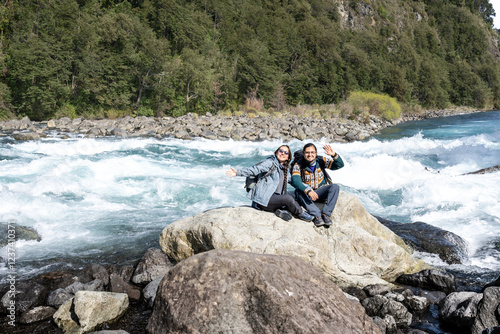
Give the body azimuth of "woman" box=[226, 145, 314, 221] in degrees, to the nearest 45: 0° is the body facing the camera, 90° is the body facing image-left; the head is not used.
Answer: approximately 315°

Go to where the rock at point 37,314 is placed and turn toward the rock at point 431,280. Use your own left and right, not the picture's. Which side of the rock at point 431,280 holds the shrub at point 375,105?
left

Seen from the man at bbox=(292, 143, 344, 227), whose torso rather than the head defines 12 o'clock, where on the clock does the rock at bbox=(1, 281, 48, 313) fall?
The rock is roughly at 2 o'clock from the man.

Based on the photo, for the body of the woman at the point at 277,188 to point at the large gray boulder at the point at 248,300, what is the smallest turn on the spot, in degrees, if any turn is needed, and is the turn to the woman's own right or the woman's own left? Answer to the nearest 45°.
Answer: approximately 45° to the woman's own right

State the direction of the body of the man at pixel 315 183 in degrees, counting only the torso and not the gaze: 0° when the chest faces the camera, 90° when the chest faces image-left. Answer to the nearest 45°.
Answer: approximately 0°

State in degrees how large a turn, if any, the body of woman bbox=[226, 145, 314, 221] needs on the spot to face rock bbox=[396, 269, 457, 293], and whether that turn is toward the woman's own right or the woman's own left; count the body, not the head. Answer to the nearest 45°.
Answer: approximately 45° to the woman's own left
